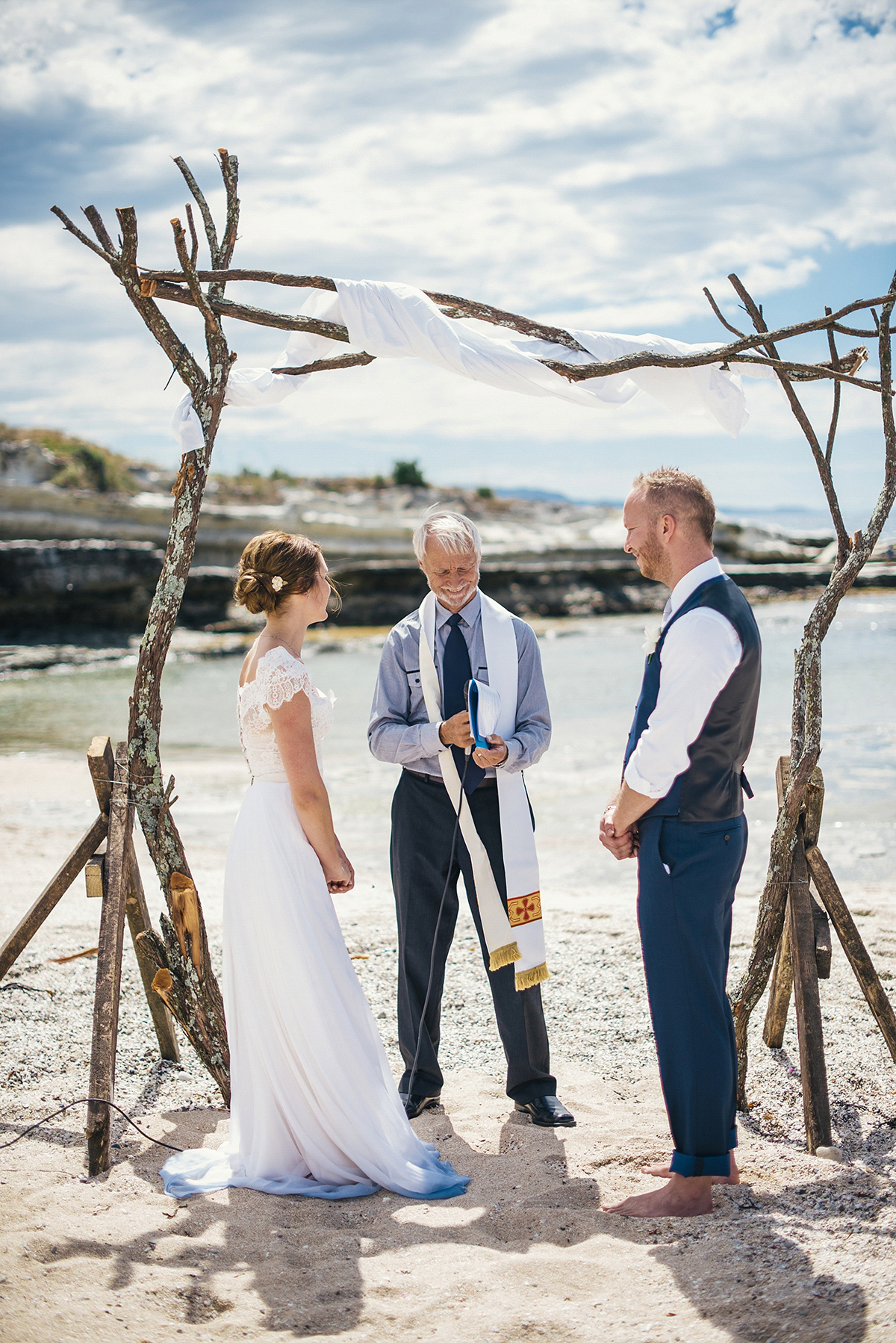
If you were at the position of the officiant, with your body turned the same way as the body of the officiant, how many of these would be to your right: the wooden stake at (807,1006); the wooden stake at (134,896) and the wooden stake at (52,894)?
2

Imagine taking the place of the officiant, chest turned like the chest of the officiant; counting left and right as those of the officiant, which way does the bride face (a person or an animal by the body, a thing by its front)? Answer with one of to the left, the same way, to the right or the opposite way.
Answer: to the left

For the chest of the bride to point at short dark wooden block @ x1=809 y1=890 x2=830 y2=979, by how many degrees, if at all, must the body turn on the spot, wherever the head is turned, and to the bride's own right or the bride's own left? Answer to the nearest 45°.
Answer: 0° — they already face it

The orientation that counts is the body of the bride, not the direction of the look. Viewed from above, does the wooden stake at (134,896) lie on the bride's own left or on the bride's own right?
on the bride's own left

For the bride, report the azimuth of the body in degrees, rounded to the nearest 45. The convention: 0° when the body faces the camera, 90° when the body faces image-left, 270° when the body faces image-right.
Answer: approximately 270°

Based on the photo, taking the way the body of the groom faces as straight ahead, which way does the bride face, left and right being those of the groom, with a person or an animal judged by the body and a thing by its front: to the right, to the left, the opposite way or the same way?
the opposite way

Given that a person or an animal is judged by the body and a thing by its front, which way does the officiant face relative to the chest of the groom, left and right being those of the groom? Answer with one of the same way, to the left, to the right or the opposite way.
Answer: to the left

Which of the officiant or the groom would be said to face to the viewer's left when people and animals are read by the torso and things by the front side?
the groom

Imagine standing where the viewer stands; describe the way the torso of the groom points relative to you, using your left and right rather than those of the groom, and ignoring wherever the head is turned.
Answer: facing to the left of the viewer
